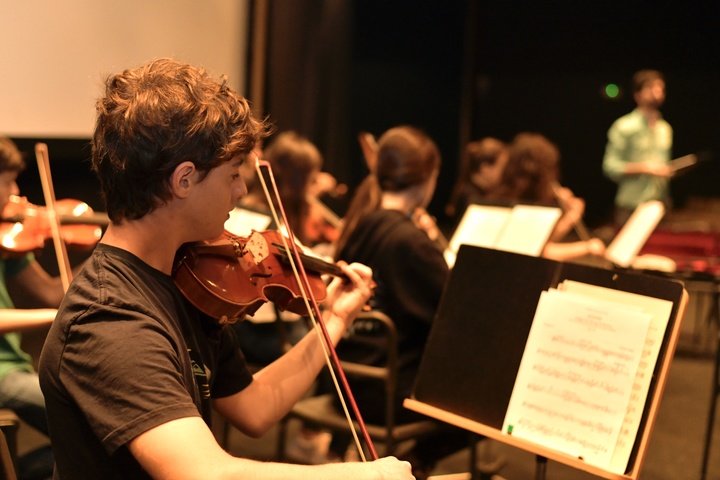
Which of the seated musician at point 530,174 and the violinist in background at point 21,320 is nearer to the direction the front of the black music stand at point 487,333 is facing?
the violinist in background

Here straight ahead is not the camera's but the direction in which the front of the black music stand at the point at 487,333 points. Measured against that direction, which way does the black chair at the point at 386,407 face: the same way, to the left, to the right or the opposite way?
the opposite way

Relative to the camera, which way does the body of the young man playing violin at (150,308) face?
to the viewer's right

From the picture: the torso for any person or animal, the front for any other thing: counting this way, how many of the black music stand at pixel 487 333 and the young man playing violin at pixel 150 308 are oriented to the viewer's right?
1

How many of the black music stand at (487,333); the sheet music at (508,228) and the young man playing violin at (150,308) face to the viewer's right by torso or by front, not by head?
1

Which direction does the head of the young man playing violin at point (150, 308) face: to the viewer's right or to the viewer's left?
to the viewer's right

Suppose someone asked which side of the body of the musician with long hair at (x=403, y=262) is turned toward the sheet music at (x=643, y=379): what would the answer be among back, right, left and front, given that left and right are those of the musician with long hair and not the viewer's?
right

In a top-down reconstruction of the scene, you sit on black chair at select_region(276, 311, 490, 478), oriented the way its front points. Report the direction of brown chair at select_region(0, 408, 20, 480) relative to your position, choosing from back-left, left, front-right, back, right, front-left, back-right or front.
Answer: back

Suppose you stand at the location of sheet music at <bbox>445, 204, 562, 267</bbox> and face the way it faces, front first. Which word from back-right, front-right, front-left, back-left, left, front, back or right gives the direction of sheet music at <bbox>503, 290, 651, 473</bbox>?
front-left

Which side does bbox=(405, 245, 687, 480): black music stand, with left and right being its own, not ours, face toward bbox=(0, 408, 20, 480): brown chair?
front

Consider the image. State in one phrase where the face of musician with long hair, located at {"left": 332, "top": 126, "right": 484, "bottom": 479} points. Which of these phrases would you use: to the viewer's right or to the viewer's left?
to the viewer's right

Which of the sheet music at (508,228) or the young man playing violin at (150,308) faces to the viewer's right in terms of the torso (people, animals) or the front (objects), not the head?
the young man playing violin

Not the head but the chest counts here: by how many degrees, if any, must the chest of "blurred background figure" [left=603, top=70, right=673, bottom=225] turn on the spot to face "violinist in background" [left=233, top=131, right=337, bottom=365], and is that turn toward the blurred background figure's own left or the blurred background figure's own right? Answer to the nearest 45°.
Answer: approximately 45° to the blurred background figure's own right

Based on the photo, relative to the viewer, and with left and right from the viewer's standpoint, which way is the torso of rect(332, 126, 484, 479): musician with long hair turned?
facing away from the viewer and to the right of the viewer

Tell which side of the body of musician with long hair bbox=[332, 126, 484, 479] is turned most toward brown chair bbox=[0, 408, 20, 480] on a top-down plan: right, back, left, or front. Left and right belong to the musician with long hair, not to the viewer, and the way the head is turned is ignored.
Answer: back
